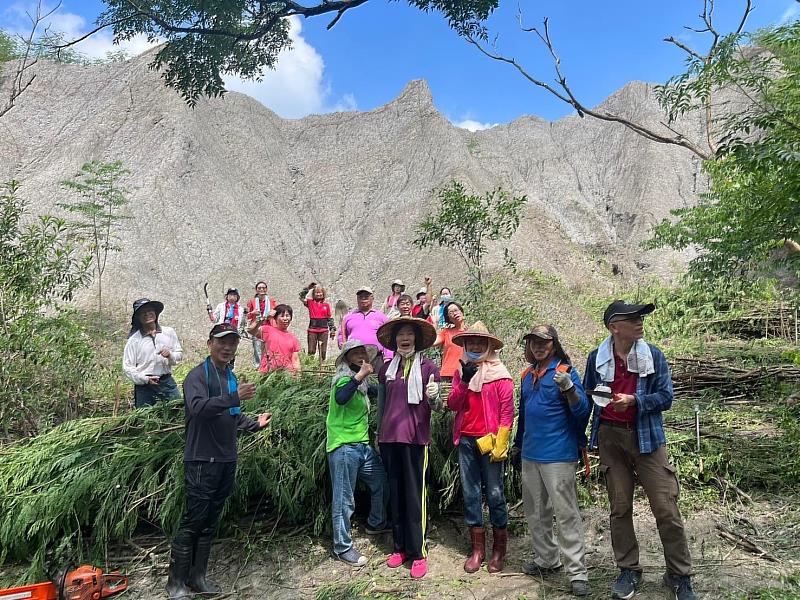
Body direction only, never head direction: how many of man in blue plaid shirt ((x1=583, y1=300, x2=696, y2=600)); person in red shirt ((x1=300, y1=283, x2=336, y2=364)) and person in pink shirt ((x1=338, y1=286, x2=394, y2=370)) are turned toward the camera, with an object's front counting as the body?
3

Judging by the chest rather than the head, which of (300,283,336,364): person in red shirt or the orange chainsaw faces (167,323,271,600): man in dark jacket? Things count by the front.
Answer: the person in red shirt

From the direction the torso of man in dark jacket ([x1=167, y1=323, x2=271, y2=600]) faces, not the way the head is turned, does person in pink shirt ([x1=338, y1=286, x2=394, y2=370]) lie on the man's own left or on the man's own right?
on the man's own left

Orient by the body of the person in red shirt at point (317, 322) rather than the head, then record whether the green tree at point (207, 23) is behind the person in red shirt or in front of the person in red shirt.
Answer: in front

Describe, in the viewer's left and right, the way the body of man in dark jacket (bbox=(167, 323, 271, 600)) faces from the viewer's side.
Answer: facing the viewer and to the right of the viewer

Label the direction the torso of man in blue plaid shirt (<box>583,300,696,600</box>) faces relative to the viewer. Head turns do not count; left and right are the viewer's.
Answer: facing the viewer

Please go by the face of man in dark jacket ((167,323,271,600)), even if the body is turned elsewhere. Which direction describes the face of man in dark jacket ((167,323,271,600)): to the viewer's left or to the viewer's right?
to the viewer's right

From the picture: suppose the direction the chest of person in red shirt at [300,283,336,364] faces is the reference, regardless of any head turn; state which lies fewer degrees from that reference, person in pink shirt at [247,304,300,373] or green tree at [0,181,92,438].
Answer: the person in pink shirt

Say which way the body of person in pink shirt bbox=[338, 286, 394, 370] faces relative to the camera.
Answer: toward the camera

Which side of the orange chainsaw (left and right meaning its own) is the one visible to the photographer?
left

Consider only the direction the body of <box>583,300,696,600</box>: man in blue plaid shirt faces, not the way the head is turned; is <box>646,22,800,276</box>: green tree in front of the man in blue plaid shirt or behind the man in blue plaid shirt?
behind

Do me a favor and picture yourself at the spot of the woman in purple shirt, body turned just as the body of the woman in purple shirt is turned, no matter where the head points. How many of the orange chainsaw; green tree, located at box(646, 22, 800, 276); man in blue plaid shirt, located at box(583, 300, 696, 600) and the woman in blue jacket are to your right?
1

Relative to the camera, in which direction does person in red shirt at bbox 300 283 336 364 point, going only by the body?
toward the camera
